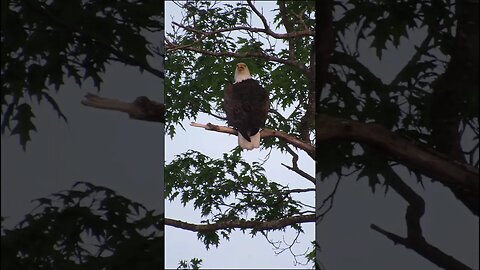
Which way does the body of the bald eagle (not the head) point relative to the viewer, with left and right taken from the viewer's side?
facing away from the viewer
